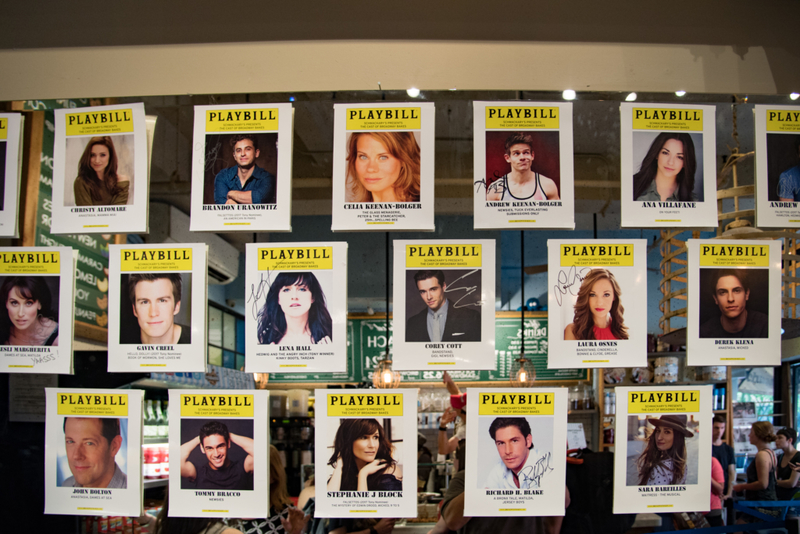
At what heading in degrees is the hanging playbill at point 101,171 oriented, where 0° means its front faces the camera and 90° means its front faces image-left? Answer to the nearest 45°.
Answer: approximately 0°

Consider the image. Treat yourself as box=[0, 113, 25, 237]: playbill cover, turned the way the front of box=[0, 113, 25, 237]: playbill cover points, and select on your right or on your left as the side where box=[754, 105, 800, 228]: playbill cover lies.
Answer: on your left

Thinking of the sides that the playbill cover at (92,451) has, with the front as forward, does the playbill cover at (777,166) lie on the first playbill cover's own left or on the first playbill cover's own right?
on the first playbill cover's own left

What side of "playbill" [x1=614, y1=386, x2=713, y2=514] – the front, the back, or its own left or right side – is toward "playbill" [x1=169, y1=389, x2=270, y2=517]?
right
